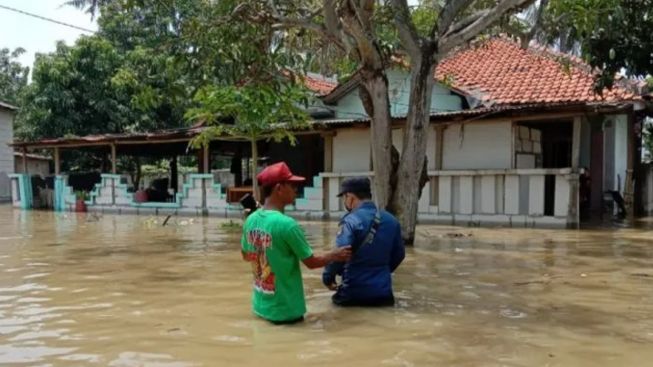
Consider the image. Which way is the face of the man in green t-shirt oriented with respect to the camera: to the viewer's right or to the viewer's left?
to the viewer's right

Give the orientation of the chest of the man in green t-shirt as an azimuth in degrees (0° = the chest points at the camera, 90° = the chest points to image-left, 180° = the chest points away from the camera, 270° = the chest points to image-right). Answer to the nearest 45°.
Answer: approximately 225°

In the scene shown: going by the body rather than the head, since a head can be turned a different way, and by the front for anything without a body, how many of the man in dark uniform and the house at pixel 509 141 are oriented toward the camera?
1

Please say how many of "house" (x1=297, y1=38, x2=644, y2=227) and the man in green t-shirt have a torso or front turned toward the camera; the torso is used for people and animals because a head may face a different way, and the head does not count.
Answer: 1

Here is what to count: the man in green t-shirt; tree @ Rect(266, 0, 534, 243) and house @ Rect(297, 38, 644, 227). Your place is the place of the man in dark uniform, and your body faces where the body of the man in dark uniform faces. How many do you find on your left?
1

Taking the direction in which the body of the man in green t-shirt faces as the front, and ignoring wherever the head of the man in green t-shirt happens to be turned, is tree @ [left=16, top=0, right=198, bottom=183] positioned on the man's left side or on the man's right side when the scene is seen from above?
on the man's left side

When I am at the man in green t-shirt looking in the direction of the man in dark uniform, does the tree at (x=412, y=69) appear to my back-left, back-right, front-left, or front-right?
front-left

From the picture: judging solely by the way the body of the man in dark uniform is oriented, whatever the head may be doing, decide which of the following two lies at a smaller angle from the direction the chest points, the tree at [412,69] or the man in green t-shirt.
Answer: the tree

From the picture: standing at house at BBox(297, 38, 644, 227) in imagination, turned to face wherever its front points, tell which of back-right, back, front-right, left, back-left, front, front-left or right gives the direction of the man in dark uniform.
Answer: front

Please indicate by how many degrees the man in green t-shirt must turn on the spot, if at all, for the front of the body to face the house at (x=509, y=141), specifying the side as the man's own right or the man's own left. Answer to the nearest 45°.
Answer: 0° — they already face it

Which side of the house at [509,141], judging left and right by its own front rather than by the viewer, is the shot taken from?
front

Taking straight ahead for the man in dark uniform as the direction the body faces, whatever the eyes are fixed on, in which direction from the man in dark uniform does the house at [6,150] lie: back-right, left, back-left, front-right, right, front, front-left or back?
front

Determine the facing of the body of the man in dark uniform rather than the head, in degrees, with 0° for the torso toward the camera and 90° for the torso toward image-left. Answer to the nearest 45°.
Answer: approximately 135°

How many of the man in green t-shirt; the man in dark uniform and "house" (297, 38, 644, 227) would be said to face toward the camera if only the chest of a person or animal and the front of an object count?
1

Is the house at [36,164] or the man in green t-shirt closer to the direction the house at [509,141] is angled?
the man in green t-shirt
